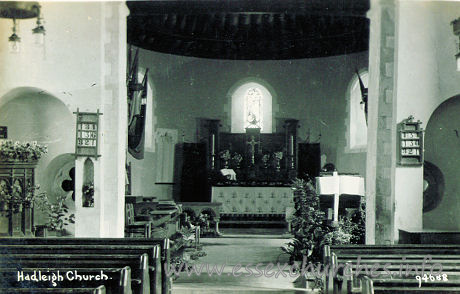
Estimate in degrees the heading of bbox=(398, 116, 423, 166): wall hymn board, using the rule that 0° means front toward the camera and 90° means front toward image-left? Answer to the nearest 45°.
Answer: approximately 0°

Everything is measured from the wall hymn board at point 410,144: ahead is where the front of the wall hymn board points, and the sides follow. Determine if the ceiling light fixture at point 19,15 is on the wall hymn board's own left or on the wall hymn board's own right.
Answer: on the wall hymn board's own right

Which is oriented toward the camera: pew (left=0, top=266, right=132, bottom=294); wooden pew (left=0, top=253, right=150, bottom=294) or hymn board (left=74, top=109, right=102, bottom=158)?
the hymn board

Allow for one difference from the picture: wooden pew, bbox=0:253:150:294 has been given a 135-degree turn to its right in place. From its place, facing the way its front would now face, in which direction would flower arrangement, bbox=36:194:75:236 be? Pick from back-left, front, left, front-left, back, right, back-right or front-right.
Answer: back-left

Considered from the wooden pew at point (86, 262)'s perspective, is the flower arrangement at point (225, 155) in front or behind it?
in front

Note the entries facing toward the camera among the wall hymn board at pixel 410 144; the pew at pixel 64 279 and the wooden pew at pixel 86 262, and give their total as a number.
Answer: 1

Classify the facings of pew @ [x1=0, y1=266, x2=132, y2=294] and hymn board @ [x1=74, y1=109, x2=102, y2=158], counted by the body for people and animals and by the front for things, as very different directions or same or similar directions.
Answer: very different directions

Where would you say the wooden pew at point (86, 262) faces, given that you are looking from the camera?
facing away from the viewer

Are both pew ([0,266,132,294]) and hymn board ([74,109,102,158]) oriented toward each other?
yes

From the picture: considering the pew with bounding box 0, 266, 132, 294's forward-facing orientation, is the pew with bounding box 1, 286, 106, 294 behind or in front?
behind

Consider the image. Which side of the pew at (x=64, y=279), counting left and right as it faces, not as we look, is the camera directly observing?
back

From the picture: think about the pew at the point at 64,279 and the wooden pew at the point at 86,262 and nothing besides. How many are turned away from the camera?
2
